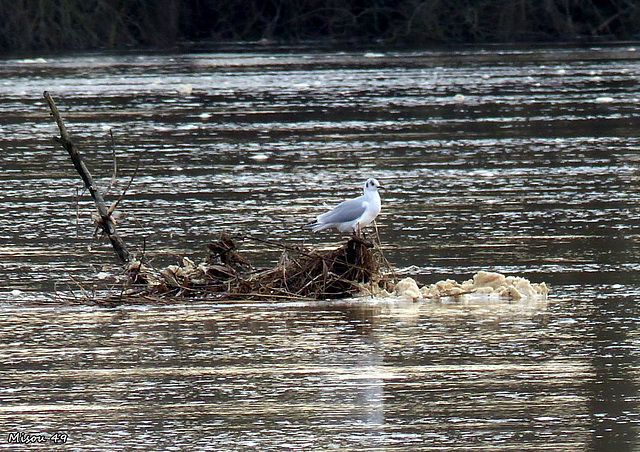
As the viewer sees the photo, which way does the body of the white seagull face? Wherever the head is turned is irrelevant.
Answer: to the viewer's right
